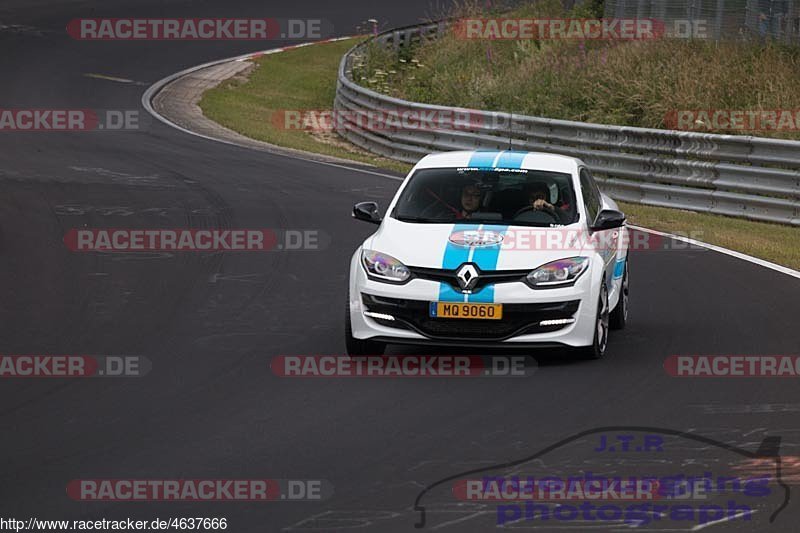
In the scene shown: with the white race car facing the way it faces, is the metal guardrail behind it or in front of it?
behind

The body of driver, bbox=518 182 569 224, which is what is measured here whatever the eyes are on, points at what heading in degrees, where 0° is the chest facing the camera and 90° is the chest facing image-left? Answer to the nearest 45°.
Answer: approximately 0°

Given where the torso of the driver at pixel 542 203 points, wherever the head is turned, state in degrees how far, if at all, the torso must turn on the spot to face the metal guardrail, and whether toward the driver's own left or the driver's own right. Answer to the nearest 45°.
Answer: approximately 180°

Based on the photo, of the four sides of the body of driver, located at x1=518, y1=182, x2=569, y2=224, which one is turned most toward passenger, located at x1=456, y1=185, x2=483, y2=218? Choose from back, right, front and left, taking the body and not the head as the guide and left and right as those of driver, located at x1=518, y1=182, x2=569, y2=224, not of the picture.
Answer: right
